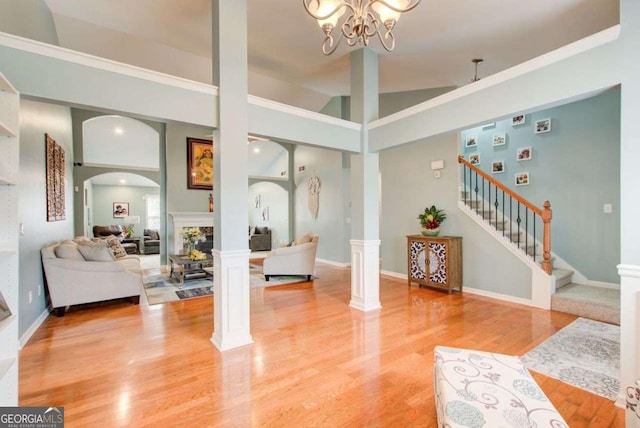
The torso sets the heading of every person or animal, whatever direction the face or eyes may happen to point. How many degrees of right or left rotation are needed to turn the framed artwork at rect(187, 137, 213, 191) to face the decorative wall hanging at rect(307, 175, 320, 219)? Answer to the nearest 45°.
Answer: approximately 45° to its left

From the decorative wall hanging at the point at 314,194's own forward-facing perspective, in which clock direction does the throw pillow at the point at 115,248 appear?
The throw pillow is roughly at 1 o'clock from the decorative wall hanging.

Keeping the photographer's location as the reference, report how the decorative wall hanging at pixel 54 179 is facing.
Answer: facing to the right of the viewer

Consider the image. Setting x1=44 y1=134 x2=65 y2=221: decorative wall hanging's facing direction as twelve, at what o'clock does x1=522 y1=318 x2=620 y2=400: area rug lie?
The area rug is roughly at 2 o'clock from the decorative wall hanging.

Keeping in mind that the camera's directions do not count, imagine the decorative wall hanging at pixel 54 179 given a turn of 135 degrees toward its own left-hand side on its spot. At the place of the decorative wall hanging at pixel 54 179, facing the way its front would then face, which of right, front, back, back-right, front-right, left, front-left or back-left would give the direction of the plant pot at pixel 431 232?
back

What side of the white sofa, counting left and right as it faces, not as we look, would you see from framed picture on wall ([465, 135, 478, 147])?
front

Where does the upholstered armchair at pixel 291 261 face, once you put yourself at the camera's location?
facing to the left of the viewer

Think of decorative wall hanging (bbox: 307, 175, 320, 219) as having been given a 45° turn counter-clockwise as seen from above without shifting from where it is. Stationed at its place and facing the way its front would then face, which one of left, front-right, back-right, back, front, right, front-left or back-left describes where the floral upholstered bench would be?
front

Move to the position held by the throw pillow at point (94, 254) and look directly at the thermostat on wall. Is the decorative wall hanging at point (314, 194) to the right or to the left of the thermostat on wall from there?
left

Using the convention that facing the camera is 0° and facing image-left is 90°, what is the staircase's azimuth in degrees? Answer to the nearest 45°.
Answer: approximately 315°

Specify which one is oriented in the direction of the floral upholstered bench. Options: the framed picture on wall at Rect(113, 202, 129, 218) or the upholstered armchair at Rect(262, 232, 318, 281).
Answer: the framed picture on wall

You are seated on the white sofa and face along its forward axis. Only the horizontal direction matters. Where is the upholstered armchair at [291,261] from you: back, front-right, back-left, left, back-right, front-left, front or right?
front

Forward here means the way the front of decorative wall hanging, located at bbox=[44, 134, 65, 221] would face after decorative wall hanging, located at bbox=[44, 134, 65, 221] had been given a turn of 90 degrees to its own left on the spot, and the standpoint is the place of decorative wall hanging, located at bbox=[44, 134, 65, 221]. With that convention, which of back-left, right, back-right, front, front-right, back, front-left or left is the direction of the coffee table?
right

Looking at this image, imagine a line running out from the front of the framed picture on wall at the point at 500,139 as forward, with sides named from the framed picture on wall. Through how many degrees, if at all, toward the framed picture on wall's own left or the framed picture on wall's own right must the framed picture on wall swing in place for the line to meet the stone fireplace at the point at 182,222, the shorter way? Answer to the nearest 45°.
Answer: approximately 45° to the framed picture on wall's own right

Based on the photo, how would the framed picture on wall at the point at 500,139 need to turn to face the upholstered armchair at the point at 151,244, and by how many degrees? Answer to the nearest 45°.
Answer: approximately 45° to its right

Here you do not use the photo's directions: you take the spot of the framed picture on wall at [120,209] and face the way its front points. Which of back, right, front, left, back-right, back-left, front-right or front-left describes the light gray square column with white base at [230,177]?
front

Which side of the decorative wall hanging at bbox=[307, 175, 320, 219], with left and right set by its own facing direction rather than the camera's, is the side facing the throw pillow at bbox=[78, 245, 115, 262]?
front

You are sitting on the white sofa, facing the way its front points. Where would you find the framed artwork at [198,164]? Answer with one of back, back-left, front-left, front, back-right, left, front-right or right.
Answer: front-left

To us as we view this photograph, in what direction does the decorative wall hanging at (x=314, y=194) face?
facing the viewer and to the left of the viewer

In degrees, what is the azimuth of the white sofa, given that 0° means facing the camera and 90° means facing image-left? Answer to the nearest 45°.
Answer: approximately 270°
